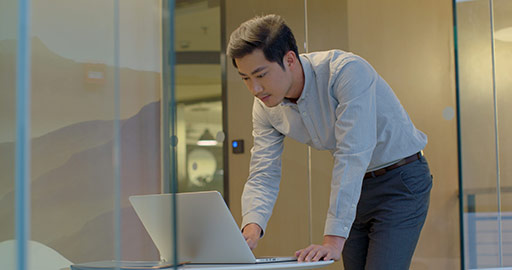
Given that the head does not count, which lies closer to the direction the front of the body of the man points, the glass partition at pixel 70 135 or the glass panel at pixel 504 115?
the glass partition

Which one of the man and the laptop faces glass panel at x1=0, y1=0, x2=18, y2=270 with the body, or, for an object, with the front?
the man

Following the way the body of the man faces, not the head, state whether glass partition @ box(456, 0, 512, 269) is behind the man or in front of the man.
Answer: behind

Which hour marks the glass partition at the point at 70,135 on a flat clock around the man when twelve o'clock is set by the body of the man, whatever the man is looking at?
The glass partition is roughly at 12 o'clock from the man.

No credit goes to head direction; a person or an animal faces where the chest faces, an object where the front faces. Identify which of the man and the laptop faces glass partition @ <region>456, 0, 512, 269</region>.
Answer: the laptop

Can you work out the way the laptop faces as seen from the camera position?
facing away from the viewer and to the right of the viewer

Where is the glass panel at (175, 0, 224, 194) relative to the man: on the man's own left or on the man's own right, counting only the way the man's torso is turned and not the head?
on the man's own right

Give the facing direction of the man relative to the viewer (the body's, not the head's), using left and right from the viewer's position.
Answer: facing the viewer and to the left of the viewer

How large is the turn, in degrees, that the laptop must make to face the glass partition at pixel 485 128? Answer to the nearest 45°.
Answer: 0° — it already faces it

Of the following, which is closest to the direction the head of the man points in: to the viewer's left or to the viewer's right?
to the viewer's left

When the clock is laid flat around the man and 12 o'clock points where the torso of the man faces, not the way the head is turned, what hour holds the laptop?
The laptop is roughly at 12 o'clock from the man.

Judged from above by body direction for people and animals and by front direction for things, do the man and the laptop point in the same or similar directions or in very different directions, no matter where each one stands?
very different directions

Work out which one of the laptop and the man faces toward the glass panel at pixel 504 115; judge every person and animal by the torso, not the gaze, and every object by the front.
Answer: the laptop
